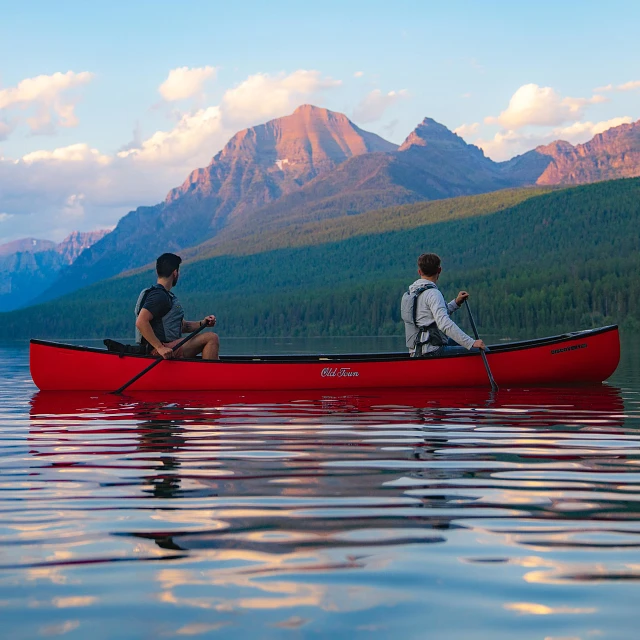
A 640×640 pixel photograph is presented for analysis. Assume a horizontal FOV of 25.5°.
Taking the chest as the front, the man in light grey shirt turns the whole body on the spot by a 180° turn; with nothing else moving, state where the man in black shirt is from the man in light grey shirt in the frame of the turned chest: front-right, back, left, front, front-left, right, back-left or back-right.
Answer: front-right

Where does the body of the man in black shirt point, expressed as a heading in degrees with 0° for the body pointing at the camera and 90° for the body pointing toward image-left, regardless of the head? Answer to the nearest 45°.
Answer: approximately 270°

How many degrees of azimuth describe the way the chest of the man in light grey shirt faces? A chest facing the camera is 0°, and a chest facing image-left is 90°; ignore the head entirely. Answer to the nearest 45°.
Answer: approximately 225°

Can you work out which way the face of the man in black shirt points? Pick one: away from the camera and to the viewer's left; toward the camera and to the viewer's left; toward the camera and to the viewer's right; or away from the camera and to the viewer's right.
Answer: away from the camera and to the viewer's right

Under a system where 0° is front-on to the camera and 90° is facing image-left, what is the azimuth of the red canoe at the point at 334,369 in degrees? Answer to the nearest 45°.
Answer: approximately 270°
